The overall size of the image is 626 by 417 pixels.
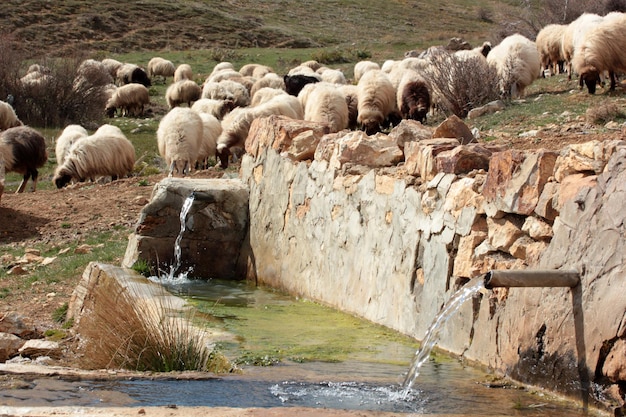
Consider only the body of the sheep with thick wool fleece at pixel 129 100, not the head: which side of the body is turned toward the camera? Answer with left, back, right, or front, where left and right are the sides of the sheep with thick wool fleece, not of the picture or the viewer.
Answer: left

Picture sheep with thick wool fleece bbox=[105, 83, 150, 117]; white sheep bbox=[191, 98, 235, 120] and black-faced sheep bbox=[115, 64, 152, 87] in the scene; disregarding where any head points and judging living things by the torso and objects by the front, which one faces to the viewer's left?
the sheep with thick wool fleece

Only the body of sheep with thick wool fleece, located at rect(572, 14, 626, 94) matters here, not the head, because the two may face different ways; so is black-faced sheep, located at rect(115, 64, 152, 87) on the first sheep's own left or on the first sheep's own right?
on the first sheep's own right

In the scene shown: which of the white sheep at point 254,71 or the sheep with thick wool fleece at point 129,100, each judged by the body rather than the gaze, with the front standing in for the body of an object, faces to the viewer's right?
the white sheep

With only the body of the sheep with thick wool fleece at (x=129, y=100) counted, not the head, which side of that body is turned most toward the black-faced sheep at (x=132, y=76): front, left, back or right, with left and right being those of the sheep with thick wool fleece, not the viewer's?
right

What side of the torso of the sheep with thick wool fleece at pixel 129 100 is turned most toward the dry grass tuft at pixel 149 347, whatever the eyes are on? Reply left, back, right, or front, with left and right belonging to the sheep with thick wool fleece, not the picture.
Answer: left

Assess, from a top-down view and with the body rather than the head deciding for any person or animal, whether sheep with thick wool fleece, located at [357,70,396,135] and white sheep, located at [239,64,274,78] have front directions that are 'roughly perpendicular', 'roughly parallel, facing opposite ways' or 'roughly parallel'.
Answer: roughly perpendicular

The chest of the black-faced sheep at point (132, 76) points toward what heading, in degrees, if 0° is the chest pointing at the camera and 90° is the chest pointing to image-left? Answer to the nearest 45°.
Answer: approximately 270°
